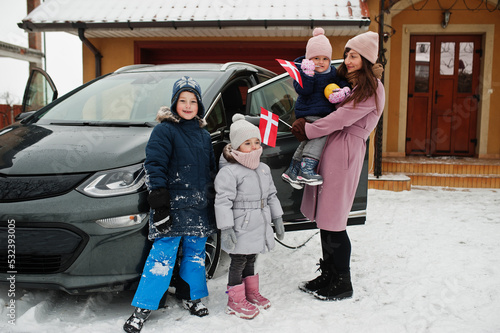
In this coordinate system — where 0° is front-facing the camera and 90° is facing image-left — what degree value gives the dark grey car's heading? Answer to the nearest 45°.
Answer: approximately 45°

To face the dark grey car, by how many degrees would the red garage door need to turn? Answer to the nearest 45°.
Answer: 0° — it already faces it

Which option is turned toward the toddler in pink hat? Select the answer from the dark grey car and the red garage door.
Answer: the red garage door

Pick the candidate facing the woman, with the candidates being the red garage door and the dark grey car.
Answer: the red garage door

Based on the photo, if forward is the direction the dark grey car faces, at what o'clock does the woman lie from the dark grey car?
The woman is roughly at 7 o'clock from the dark grey car.

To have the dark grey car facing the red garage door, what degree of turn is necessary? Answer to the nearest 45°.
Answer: approximately 135° to its right

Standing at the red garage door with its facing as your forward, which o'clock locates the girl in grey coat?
The girl in grey coat is roughly at 12 o'clock from the red garage door.
